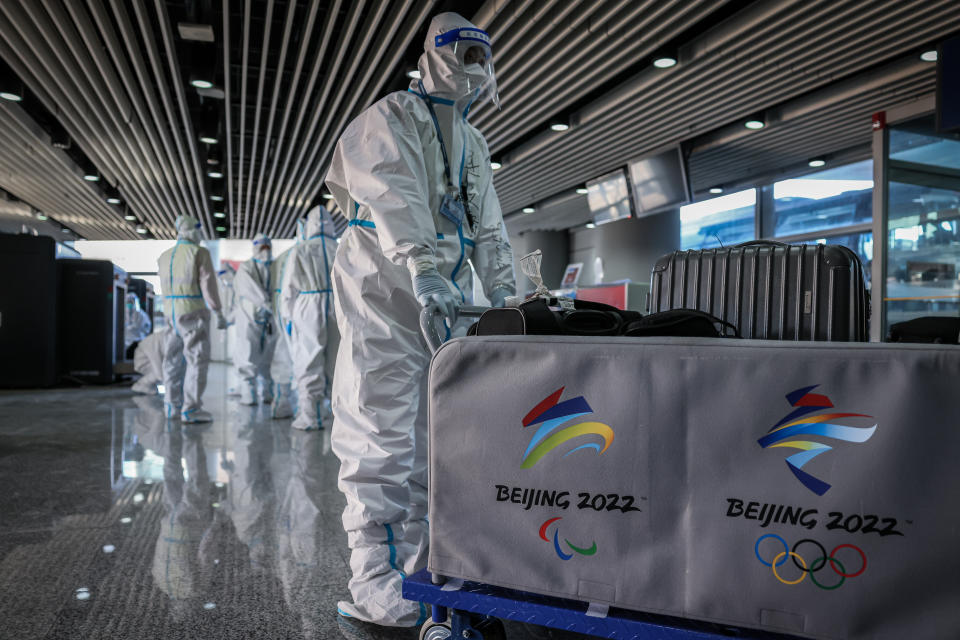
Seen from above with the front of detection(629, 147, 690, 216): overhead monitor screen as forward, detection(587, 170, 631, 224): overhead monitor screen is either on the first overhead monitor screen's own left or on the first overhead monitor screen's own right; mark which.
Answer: on the first overhead monitor screen's own right

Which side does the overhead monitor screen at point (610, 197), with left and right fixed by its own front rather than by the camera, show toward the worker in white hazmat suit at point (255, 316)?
front

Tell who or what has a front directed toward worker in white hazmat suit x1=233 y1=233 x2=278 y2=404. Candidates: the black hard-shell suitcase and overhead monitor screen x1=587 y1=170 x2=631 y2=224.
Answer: the overhead monitor screen

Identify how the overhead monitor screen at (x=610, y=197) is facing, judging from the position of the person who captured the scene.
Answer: facing the viewer and to the left of the viewer

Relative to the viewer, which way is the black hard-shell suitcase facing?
toward the camera

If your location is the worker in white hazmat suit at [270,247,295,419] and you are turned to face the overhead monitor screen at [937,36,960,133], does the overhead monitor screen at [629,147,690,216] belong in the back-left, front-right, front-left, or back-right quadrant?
front-left

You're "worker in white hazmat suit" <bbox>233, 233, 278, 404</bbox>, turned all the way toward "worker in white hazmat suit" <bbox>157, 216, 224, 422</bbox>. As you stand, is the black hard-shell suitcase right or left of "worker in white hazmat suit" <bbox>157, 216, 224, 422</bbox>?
left

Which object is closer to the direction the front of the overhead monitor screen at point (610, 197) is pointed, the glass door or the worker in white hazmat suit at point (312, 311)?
the worker in white hazmat suit

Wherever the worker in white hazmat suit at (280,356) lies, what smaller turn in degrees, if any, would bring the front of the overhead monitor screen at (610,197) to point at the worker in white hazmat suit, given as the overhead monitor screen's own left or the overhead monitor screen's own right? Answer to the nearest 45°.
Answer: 0° — it already faces them

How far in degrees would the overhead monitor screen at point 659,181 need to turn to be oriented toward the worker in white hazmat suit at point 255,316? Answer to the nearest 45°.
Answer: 0° — it already faces them

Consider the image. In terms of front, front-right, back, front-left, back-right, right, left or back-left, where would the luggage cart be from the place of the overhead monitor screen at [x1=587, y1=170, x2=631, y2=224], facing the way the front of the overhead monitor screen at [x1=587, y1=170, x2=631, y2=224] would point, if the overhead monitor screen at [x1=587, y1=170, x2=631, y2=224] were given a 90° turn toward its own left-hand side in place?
front-right

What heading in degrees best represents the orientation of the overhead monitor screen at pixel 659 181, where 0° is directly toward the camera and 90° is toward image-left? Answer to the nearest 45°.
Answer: approximately 45°

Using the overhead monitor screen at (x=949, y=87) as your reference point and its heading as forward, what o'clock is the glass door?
The glass door is roughly at 4 o'clock from the overhead monitor screen.

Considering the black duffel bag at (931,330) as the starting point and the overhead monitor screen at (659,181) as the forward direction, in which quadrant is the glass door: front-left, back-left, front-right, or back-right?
front-right

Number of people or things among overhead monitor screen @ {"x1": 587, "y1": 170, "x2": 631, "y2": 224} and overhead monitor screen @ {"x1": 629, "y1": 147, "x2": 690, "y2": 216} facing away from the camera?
0

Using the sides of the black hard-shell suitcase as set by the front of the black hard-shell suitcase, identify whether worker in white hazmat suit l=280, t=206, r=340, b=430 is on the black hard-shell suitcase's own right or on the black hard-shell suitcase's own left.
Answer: on the black hard-shell suitcase's own right

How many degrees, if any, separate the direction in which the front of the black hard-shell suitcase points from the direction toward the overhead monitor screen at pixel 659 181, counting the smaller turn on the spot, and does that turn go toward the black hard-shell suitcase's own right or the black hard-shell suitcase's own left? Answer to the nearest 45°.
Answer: approximately 180°
